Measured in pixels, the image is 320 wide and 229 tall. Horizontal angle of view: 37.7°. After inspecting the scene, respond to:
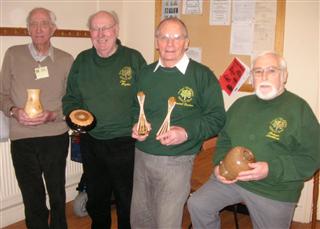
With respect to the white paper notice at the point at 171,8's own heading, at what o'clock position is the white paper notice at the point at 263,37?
the white paper notice at the point at 263,37 is roughly at 10 o'clock from the white paper notice at the point at 171,8.

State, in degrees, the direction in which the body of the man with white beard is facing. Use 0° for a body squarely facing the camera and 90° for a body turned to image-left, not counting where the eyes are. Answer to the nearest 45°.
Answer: approximately 45°

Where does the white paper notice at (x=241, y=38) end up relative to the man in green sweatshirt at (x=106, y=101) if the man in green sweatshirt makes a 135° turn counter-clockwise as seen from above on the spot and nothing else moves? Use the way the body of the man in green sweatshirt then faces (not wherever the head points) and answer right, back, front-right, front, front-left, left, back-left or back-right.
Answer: front

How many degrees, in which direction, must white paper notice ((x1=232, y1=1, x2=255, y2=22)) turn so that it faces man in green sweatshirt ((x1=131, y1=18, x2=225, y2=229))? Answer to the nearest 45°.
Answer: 0° — it already faces them

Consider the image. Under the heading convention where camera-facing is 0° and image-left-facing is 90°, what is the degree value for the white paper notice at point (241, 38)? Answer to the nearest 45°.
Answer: approximately 0°

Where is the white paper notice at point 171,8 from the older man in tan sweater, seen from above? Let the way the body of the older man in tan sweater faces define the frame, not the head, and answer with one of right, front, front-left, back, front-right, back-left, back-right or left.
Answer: back-left

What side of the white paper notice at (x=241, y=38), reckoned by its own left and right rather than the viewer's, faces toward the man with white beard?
front

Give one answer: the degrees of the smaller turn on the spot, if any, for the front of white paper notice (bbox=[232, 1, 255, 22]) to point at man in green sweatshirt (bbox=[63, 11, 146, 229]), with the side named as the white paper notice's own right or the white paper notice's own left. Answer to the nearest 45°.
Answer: approximately 45° to the white paper notice's own right

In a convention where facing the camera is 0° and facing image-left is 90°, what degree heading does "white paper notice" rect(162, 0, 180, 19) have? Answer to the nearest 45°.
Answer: approximately 0°
